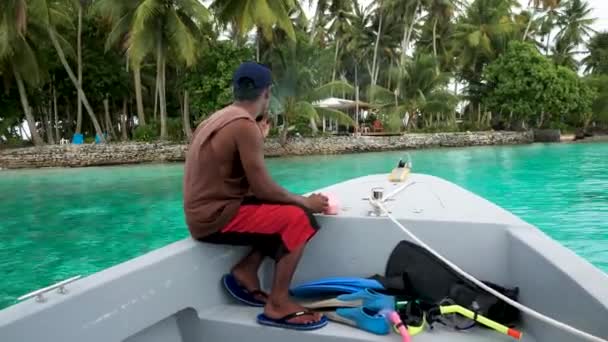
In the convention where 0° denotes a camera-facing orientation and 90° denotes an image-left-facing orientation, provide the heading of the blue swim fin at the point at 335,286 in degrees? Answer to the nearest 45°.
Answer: approximately 90°

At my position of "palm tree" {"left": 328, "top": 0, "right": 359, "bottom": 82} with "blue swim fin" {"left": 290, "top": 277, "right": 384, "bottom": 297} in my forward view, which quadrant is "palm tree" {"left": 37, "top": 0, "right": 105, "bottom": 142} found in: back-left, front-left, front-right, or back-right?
front-right

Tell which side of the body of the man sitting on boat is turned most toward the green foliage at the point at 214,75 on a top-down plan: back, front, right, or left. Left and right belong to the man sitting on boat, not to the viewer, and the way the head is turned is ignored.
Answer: left

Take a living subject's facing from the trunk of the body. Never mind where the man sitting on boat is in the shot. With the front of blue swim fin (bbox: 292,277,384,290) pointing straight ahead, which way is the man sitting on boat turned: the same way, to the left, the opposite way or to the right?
the opposite way

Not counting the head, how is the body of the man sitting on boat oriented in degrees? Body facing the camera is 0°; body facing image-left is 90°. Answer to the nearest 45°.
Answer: approximately 270°

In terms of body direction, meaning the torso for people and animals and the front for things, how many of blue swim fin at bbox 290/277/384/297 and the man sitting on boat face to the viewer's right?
1

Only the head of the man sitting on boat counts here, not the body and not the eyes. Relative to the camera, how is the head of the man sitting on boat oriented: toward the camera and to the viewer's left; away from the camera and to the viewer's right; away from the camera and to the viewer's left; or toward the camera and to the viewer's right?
away from the camera and to the viewer's right

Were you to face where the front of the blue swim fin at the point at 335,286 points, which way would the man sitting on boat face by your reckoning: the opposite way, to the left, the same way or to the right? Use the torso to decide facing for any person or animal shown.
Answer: the opposite way

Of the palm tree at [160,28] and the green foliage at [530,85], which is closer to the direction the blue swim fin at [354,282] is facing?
the palm tree

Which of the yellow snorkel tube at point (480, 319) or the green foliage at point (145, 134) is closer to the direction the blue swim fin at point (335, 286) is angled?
the green foliage

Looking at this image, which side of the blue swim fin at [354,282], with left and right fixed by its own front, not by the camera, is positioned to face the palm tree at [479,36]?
right
